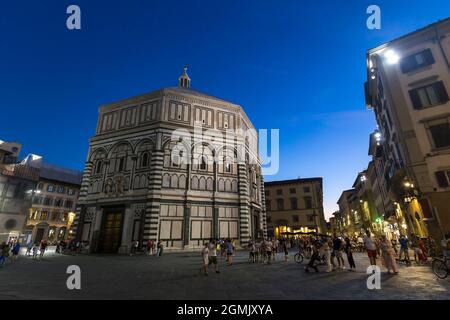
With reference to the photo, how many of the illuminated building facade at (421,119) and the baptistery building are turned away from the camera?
0

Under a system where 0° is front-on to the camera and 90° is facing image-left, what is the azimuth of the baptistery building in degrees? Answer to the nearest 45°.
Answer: approximately 45°

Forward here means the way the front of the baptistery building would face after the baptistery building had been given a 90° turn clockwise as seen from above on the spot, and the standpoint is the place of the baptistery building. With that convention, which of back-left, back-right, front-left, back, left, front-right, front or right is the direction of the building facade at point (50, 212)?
front

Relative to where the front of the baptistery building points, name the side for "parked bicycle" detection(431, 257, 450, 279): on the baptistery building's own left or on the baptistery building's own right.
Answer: on the baptistery building's own left

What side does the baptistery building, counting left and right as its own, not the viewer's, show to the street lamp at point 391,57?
left

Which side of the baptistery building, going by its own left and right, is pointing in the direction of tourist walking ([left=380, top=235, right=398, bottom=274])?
left
